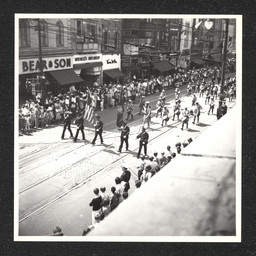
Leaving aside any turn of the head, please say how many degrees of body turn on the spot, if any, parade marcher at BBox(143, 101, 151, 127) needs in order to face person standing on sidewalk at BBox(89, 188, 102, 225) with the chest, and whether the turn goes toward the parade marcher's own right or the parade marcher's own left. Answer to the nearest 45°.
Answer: approximately 45° to the parade marcher's own left

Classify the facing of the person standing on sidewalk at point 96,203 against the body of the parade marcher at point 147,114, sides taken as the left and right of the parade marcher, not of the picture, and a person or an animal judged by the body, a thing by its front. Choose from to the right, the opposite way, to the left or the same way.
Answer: to the right

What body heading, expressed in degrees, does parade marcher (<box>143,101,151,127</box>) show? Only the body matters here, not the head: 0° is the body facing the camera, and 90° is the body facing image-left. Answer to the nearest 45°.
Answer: approximately 45°

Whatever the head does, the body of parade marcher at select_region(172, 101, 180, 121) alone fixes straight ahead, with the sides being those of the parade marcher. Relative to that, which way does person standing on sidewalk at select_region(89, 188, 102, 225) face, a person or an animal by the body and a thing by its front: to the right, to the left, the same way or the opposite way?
to the right

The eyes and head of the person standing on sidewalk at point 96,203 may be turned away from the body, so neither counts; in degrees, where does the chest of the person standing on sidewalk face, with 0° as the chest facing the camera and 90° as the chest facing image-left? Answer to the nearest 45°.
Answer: approximately 135°

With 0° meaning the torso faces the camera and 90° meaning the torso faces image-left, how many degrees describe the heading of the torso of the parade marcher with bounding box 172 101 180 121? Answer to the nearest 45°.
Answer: approximately 45°
